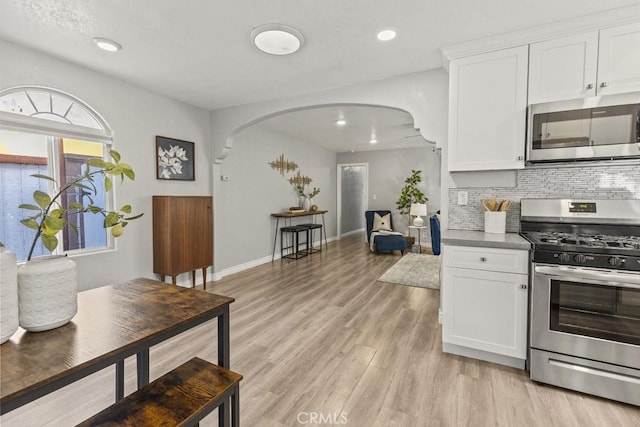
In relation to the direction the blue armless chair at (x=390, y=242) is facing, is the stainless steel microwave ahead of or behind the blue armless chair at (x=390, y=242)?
ahead

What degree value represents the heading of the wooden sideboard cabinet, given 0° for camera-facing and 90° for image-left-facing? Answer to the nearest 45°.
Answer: approximately 315°

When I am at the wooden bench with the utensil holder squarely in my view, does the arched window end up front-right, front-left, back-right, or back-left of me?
back-left

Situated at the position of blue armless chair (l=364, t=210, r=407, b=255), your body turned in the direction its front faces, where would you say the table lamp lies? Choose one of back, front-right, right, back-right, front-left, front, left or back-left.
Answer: left

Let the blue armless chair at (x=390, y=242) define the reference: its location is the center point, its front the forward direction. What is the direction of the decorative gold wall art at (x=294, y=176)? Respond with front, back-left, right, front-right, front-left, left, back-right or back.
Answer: back-right

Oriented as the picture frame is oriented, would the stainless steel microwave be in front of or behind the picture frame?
in front

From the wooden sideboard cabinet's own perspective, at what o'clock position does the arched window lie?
The arched window is roughly at 4 o'clock from the wooden sideboard cabinet.

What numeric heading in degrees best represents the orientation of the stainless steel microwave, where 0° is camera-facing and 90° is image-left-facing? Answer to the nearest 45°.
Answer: approximately 0°

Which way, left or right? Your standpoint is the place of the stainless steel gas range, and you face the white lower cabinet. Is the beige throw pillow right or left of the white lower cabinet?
right

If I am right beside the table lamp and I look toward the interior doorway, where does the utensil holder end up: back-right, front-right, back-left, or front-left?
back-left

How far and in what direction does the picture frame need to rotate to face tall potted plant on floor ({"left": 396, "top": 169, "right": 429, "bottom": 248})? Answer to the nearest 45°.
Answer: approximately 45° to its left

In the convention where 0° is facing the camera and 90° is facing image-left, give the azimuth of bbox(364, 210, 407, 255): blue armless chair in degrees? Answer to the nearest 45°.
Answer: approximately 315°
